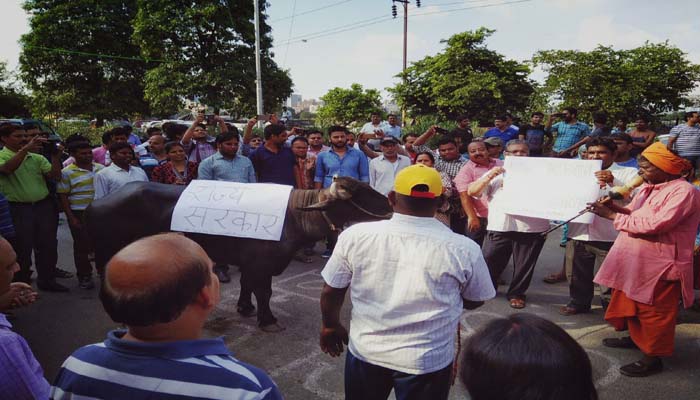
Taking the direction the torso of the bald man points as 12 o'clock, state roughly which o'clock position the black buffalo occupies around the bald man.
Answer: The black buffalo is roughly at 11 o'clock from the bald man.

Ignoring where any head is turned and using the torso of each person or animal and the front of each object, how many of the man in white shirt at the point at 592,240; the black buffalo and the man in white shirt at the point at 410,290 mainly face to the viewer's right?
1

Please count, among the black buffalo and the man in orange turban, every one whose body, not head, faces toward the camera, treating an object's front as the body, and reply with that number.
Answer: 0

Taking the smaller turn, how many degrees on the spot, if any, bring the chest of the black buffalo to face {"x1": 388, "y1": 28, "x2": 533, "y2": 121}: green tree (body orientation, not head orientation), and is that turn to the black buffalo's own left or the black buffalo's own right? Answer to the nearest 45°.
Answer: approximately 45° to the black buffalo's own left

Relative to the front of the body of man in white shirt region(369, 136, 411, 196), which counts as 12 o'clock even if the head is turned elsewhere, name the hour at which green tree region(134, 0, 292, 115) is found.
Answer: The green tree is roughly at 5 o'clock from the man in white shirt.

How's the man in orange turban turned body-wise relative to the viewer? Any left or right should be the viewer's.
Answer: facing to the left of the viewer

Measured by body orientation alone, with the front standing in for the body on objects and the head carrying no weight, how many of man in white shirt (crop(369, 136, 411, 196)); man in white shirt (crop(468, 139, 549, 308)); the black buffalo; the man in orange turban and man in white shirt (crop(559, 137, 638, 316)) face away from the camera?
0

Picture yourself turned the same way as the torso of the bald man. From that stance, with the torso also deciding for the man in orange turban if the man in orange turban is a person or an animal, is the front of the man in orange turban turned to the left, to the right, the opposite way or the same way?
to the left

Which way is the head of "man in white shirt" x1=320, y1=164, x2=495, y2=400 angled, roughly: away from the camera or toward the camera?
away from the camera

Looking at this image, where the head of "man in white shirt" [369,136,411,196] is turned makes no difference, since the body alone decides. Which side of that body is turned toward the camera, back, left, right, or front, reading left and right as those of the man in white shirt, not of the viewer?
front

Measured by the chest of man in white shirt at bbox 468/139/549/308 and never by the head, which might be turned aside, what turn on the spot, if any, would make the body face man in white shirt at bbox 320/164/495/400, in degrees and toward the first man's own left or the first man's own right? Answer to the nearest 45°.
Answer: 0° — they already face them

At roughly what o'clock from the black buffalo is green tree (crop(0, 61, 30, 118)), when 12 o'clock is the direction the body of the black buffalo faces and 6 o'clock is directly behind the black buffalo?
The green tree is roughly at 8 o'clock from the black buffalo.

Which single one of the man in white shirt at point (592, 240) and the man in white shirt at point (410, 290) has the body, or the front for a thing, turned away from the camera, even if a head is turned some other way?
the man in white shirt at point (410, 290)

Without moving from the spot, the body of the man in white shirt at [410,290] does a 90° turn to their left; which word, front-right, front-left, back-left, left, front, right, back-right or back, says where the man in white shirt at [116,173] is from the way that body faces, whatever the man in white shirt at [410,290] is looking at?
front-right

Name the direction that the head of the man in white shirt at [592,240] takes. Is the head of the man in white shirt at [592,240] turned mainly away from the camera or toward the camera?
toward the camera

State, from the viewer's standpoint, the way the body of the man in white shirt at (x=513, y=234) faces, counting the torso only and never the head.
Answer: toward the camera

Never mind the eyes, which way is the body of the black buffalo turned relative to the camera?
to the viewer's right

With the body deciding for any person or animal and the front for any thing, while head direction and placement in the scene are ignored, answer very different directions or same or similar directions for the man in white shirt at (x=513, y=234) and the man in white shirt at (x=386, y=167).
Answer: same or similar directions

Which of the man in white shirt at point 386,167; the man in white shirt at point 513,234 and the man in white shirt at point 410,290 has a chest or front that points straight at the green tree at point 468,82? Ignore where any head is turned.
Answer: the man in white shirt at point 410,290

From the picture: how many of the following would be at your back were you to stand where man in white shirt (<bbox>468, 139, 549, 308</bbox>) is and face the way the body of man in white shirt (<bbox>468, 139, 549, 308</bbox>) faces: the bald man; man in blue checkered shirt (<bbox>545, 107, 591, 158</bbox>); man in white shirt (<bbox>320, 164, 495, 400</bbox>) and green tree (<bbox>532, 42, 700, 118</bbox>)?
2

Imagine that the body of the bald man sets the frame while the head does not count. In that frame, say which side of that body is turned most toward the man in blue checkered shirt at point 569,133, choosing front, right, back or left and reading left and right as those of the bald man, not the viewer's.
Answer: front

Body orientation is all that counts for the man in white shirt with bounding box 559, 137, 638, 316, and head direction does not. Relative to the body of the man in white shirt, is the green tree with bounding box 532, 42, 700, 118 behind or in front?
behind

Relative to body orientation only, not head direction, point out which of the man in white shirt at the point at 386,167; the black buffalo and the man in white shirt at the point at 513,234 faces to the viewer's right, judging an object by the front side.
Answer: the black buffalo

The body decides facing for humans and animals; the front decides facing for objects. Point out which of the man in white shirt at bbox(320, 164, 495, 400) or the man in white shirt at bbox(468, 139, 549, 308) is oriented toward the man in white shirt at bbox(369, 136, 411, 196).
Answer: the man in white shirt at bbox(320, 164, 495, 400)
